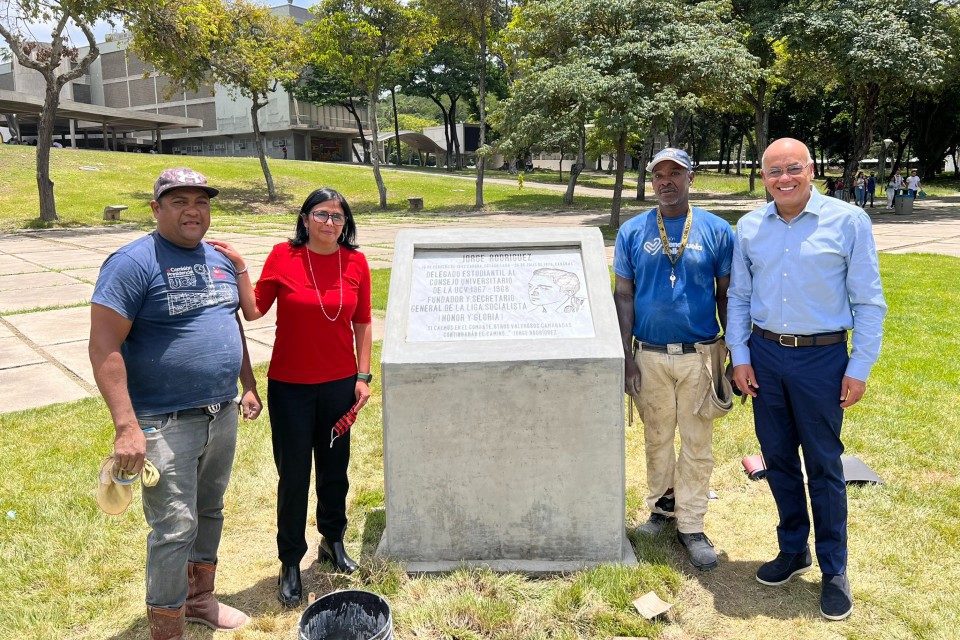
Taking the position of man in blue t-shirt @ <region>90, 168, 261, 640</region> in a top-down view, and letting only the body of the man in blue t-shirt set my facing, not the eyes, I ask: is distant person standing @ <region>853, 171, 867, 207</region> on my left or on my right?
on my left

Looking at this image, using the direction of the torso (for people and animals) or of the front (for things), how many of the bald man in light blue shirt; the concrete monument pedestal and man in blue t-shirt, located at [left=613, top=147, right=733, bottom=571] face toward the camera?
3

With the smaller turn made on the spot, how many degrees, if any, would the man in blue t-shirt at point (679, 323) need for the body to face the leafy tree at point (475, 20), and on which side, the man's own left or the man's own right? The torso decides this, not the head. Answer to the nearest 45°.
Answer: approximately 180°

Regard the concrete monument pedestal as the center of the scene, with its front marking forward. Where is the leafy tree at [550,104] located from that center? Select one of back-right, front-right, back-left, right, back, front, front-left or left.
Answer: back

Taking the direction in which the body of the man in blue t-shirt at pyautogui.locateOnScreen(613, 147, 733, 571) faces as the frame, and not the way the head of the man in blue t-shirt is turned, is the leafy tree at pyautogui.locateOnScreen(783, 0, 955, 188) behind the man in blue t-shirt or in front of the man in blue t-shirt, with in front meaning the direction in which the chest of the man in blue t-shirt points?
behind

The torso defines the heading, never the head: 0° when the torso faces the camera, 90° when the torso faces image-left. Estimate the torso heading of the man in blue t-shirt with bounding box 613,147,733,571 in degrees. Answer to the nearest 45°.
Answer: approximately 0°

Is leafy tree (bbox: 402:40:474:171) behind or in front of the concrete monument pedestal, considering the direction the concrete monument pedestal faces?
behind

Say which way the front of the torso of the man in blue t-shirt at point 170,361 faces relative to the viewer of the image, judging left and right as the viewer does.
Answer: facing the viewer and to the right of the viewer

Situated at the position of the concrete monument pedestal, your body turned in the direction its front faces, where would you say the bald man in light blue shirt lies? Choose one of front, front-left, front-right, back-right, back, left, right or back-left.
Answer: left

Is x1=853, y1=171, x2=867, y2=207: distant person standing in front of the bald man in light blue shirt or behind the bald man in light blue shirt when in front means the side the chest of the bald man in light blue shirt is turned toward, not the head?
behind
